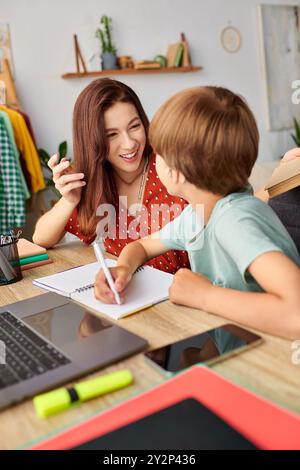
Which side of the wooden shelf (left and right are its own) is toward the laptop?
front

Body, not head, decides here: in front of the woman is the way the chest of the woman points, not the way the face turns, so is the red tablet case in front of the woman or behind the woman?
in front

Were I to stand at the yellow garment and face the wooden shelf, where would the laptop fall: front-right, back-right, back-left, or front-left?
back-right

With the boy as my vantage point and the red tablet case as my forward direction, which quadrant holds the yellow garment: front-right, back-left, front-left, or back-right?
back-right

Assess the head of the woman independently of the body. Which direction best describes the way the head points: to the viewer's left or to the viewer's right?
to the viewer's right

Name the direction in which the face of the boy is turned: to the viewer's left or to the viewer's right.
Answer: to the viewer's left

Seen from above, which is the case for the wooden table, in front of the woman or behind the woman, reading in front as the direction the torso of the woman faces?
in front

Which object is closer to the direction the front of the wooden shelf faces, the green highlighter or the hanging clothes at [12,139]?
the green highlighter

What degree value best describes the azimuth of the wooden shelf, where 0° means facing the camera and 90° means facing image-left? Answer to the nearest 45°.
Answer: approximately 0°
